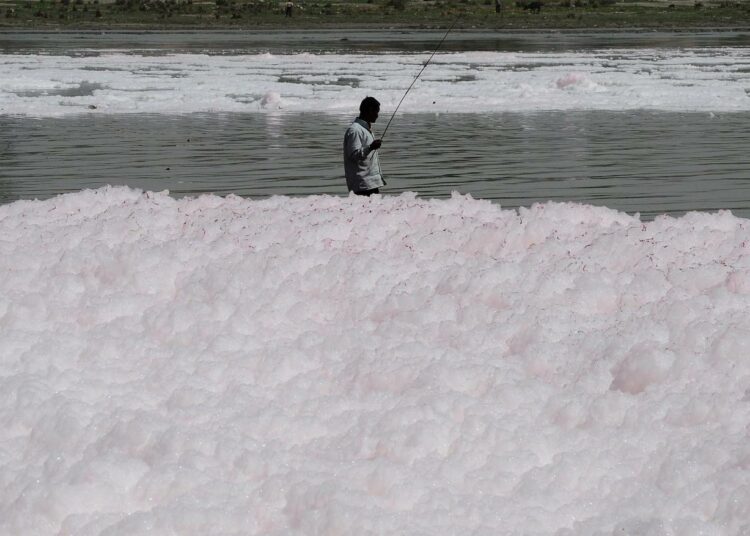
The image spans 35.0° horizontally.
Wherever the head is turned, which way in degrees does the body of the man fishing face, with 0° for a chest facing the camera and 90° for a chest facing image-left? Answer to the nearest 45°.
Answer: approximately 270°

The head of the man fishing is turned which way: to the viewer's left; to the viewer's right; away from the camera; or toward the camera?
to the viewer's right
